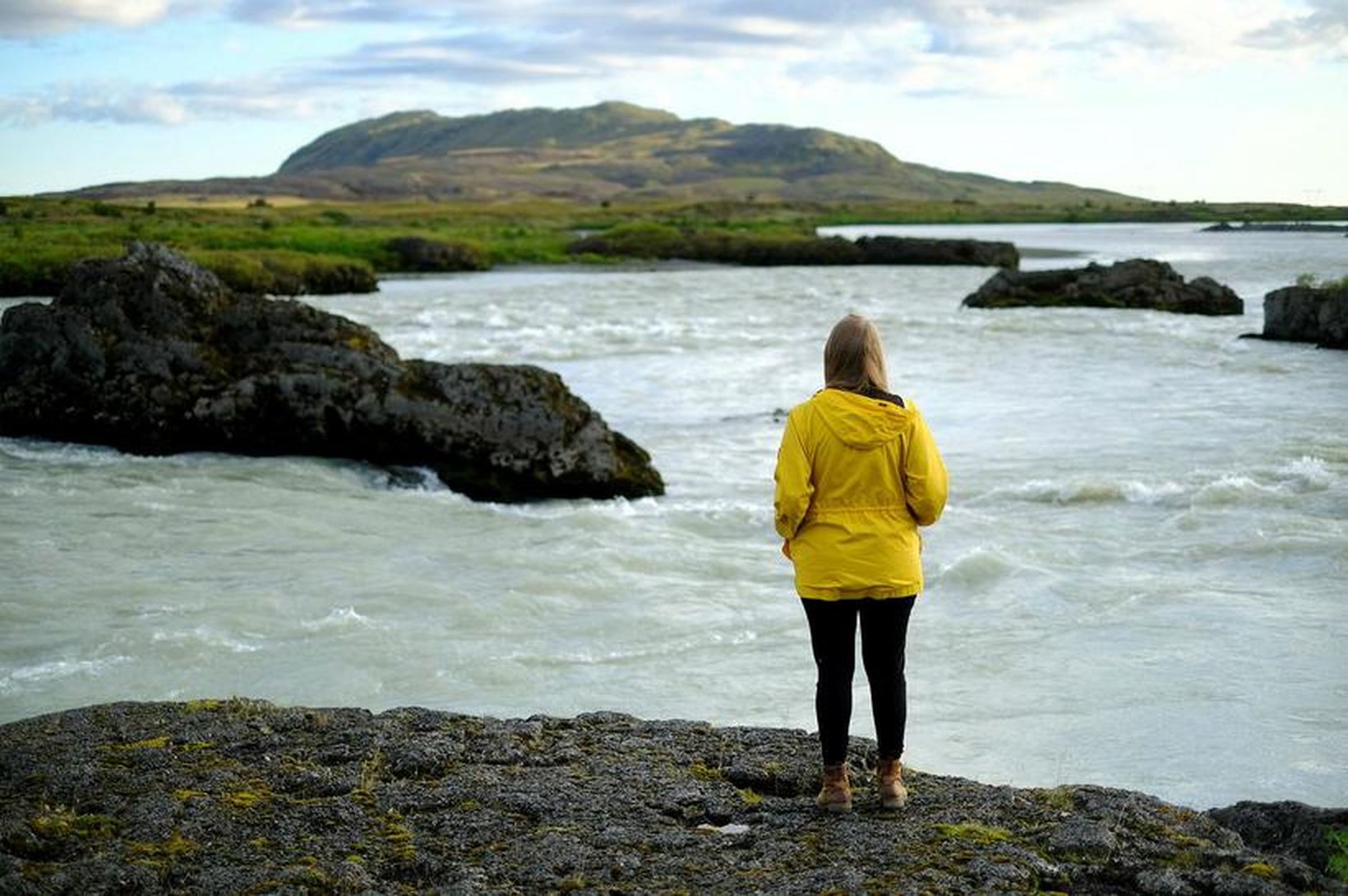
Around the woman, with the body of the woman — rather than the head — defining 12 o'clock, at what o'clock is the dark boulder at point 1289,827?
The dark boulder is roughly at 3 o'clock from the woman.

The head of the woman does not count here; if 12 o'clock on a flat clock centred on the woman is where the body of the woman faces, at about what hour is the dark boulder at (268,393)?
The dark boulder is roughly at 11 o'clock from the woman.

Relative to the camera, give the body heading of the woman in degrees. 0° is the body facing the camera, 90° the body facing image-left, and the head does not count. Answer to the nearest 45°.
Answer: approximately 180°

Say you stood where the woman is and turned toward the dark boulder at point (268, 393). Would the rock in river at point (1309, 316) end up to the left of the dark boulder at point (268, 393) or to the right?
right
